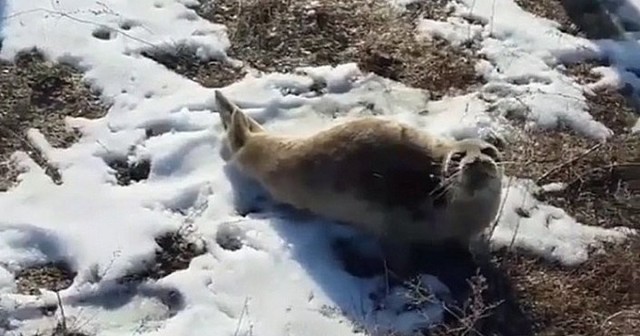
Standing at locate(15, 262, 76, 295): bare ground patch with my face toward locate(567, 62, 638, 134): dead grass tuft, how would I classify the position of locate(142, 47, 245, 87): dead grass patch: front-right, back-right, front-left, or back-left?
front-left

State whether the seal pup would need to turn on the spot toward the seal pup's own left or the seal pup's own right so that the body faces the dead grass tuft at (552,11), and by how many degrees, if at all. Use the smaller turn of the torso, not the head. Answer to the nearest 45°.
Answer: approximately 90° to the seal pup's own left

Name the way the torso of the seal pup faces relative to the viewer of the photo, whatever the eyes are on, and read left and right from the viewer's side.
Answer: facing the viewer and to the right of the viewer

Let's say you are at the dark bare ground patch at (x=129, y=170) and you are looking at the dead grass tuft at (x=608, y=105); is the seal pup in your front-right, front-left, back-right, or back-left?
front-right

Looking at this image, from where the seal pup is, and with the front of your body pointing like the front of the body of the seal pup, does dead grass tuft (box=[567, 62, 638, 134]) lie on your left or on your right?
on your left

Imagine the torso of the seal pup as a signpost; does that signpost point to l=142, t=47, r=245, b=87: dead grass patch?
no

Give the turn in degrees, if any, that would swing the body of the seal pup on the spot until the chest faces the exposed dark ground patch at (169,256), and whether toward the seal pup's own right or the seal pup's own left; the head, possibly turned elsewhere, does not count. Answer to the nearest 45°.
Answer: approximately 135° to the seal pup's own right

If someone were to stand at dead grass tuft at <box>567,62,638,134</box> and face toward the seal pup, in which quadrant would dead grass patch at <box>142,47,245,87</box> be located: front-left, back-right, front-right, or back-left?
front-right

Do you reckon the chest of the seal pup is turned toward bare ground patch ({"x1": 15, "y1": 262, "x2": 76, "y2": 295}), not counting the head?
no

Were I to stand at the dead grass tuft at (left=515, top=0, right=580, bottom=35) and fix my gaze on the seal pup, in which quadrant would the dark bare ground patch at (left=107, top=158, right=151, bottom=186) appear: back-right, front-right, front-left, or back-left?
front-right

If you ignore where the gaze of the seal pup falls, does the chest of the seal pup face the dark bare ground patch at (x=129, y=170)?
no

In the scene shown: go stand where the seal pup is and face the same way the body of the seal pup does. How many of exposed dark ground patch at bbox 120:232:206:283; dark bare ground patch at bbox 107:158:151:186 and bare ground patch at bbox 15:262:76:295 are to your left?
0
